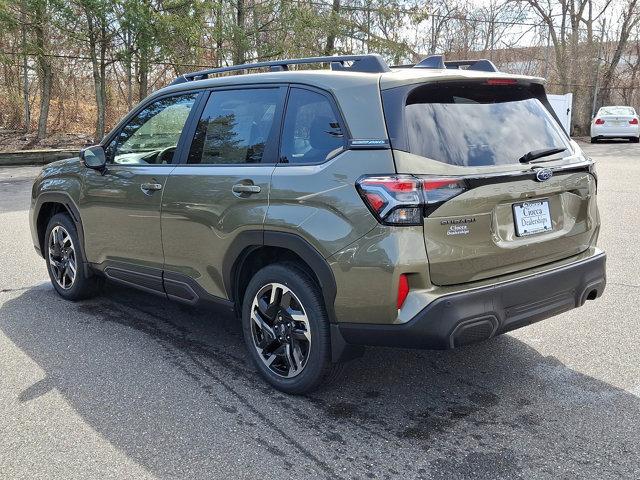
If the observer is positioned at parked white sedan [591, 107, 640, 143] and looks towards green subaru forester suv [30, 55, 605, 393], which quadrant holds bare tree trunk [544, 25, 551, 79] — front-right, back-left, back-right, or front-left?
back-right

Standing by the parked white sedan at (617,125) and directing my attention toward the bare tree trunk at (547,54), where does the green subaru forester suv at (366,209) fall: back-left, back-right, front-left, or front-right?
back-left

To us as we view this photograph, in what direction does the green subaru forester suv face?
facing away from the viewer and to the left of the viewer

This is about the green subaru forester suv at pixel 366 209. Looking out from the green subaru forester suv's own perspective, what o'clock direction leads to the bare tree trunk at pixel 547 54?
The bare tree trunk is roughly at 2 o'clock from the green subaru forester suv.

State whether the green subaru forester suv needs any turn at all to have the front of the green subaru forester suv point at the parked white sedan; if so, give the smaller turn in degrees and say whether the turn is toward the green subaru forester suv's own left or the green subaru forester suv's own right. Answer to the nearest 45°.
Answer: approximately 90° to the green subaru forester suv's own right
